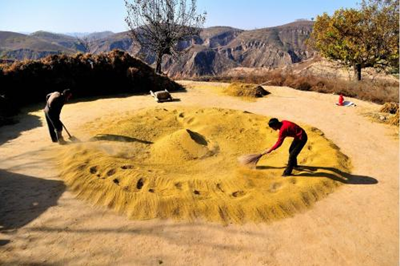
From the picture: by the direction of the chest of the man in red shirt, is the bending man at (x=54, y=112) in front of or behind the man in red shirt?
in front

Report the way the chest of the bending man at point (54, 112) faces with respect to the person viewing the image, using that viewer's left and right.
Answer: facing to the right of the viewer

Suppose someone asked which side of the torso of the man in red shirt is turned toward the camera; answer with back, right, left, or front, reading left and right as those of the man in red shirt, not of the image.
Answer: left

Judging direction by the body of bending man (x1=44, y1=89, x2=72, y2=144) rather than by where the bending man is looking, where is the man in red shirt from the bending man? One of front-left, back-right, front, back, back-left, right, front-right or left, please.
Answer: front-right

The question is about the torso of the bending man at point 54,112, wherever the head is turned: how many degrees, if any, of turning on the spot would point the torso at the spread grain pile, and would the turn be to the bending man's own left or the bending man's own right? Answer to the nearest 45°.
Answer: approximately 45° to the bending man's own right

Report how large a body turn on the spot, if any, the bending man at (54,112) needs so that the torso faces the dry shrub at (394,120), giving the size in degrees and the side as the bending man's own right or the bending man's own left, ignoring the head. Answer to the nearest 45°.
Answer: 0° — they already face it

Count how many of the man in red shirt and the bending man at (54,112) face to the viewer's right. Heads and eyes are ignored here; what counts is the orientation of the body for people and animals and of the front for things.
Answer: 1

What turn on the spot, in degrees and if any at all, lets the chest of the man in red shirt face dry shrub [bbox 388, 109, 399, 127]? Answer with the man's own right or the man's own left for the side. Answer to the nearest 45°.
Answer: approximately 135° to the man's own right

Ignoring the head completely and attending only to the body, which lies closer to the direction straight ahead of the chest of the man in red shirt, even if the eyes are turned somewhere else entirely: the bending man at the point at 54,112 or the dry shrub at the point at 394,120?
the bending man

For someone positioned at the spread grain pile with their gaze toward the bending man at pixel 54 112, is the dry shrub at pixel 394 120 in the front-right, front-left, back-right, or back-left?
back-right
